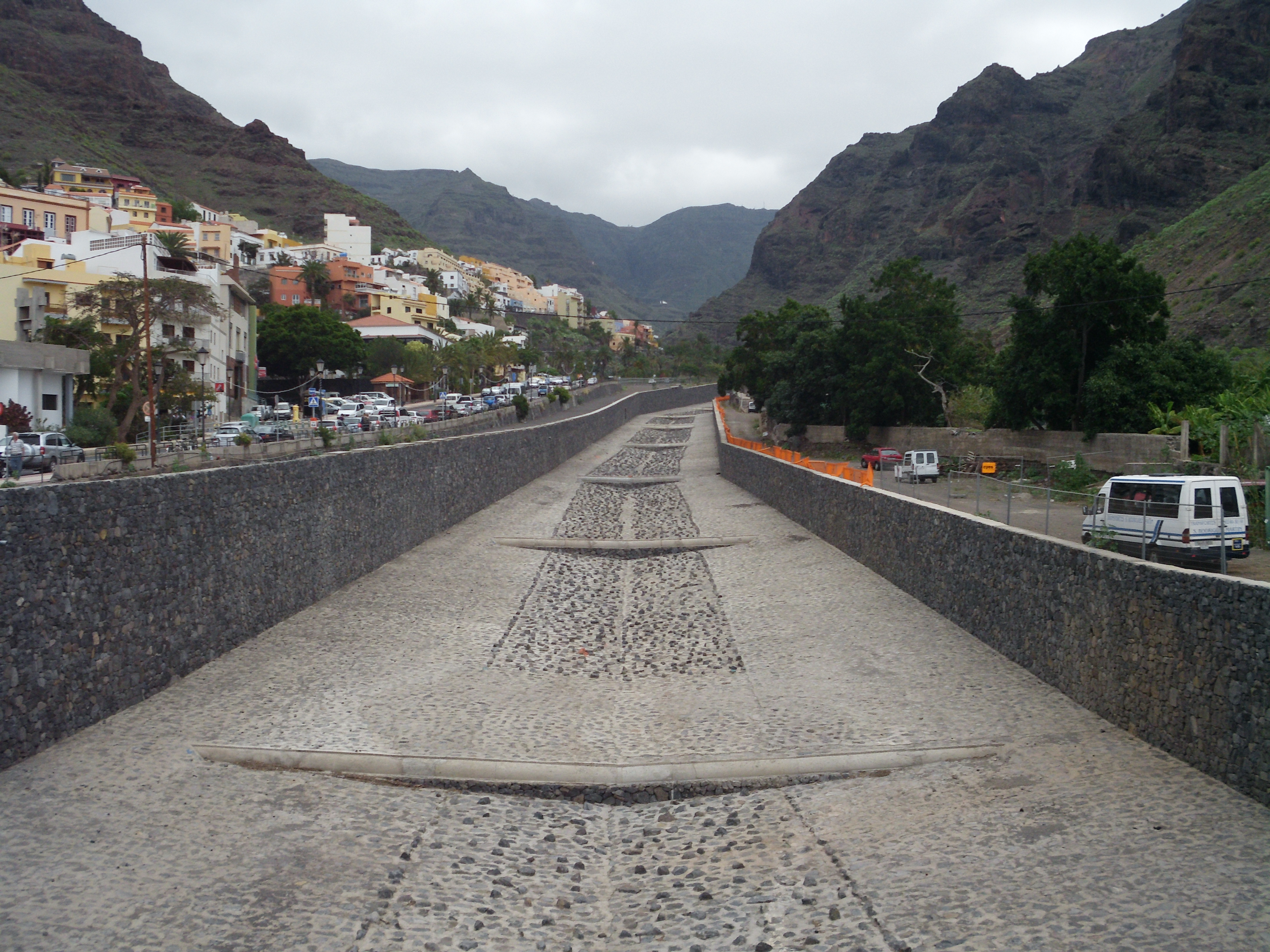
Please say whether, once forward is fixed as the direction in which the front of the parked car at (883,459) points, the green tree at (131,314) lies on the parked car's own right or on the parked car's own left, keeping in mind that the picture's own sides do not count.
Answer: on the parked car's own left

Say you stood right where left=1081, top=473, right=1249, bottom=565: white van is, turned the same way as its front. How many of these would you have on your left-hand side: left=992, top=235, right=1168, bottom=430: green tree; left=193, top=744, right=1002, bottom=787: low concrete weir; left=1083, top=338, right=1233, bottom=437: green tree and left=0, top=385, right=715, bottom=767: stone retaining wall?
2

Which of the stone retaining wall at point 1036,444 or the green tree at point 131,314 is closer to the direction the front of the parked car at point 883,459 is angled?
the green tree

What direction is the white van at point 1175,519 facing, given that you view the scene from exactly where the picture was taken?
facing away from the viewer and to the left of the viewer

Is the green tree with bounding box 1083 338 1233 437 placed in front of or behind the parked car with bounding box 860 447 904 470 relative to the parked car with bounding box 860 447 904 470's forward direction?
behind

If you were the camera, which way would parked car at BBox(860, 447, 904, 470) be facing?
facing away from the viewer and to the left of the viewer

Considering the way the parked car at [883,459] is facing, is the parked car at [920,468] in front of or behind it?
behind

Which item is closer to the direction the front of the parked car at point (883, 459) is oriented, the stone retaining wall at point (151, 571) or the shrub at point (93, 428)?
the shrub
